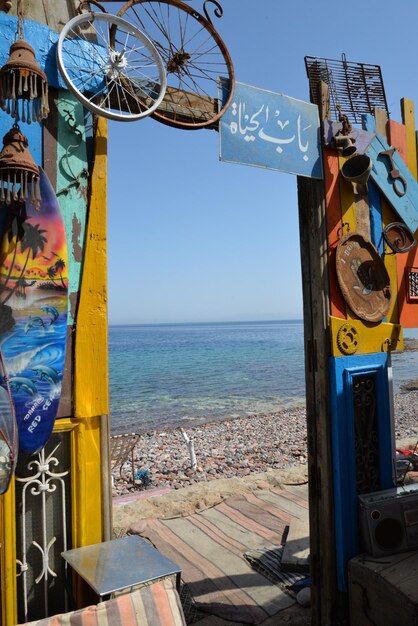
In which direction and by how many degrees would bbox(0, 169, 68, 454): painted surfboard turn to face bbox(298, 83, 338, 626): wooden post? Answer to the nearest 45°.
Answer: approximately 90° to its left

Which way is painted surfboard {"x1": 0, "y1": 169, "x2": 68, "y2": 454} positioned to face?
toward the camera

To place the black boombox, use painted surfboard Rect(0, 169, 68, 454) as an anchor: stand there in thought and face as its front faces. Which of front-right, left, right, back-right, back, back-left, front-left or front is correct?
left

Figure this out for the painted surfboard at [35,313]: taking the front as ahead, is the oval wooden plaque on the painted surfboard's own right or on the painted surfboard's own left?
on the painted surfboard's own left

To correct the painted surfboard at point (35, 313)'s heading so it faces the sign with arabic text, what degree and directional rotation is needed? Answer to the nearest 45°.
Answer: approximately 90° to its left

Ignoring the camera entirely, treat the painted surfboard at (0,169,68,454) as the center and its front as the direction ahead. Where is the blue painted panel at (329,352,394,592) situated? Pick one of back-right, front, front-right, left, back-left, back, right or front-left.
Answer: left

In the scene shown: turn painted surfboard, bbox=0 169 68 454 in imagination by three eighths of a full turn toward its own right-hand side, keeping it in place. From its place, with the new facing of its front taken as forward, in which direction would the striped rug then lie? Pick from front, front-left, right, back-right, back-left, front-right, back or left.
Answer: right
